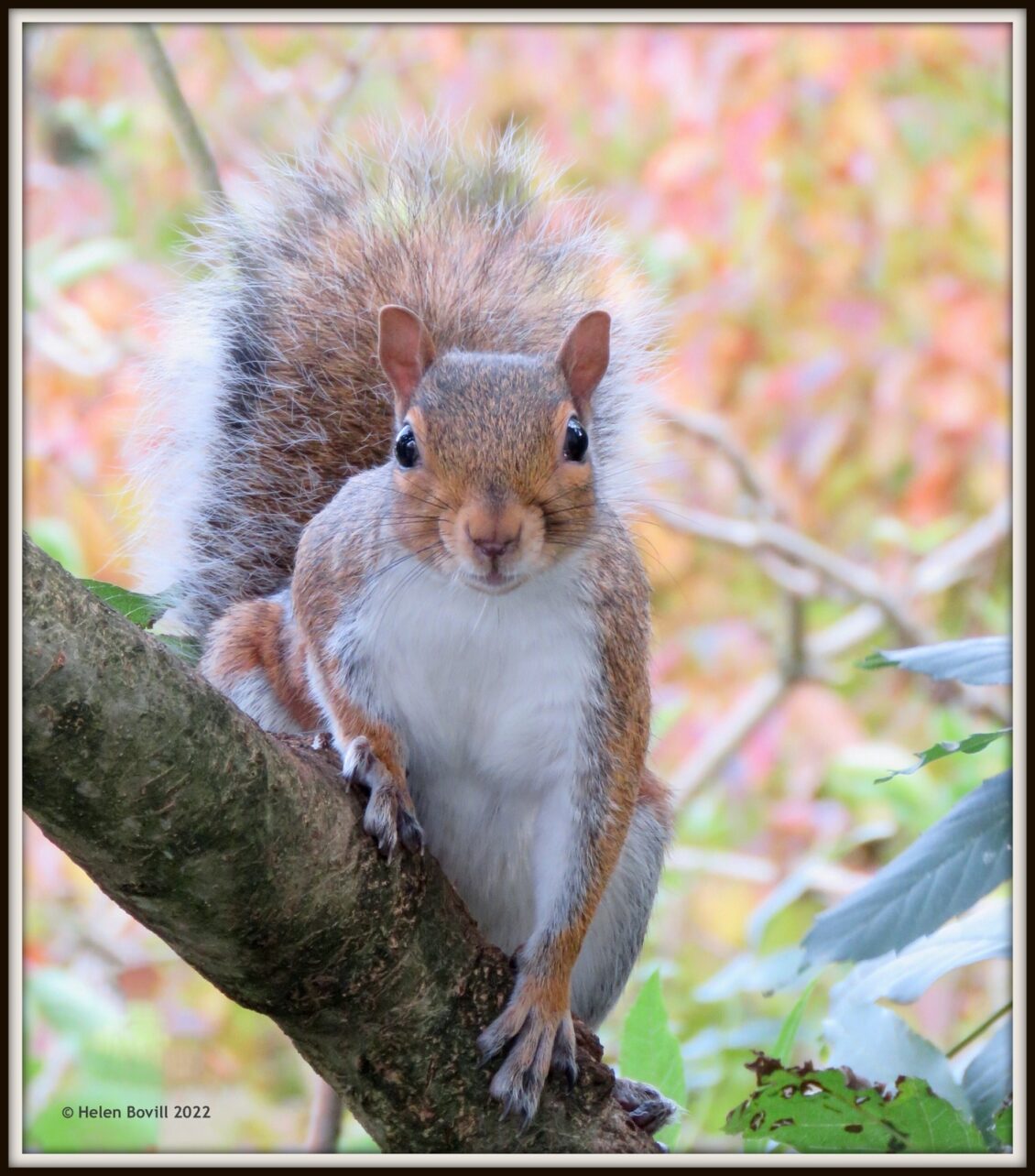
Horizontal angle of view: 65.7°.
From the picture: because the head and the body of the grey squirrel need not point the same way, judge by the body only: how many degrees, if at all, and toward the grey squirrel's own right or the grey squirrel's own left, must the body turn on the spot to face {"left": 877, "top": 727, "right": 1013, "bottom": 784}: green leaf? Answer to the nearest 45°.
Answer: approximately 45° to the grey squirrel's own left

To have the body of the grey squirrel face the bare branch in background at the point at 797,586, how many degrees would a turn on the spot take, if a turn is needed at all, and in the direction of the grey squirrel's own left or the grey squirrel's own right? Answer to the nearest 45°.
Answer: approximately 135° to the grey squirrel's own left

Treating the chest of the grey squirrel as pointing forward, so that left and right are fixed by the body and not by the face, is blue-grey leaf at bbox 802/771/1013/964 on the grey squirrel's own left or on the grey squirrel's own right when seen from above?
on the grey squirrel's own left

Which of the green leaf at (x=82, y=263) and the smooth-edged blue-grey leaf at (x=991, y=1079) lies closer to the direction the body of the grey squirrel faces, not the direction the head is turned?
the smooth-edged blue-grey leaf

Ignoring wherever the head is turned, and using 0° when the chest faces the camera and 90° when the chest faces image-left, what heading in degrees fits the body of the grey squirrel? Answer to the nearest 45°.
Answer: approximately 0°

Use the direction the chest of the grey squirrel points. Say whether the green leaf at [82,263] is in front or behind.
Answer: behind
